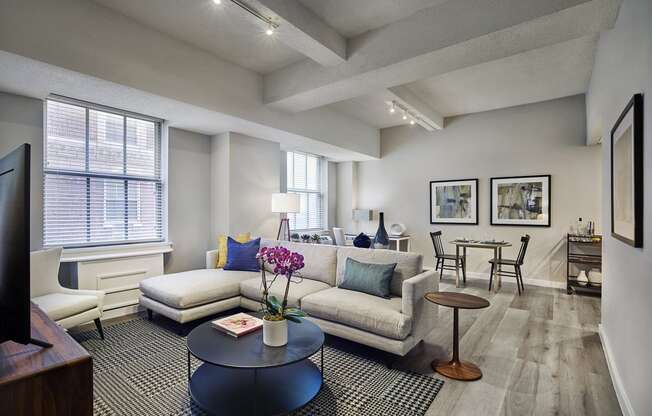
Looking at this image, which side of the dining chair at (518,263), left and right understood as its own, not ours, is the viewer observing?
left

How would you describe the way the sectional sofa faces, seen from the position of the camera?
facing the viewer and to the left of the viewer

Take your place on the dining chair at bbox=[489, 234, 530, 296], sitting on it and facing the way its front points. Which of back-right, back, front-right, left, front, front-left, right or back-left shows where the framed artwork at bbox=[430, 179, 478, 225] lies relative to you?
front-right

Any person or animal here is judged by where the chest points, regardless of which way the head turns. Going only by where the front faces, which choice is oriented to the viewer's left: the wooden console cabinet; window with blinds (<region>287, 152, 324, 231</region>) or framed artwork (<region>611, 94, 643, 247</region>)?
the framed artwork

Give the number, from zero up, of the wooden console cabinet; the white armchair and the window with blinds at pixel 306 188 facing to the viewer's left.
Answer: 0

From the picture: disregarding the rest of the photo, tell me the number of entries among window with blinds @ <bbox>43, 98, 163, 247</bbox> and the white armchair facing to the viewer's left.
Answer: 0

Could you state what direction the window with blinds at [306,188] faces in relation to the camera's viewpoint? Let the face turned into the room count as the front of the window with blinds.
facing the viewer and to the right of the viewer

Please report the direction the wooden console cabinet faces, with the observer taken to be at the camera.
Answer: facing away from the viewer and to the right of the viewer

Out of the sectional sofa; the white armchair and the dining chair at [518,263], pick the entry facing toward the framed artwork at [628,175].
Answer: the white armchair

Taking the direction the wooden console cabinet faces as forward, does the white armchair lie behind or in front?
in front

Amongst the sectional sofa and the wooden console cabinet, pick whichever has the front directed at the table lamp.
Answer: the wooden console cabinet

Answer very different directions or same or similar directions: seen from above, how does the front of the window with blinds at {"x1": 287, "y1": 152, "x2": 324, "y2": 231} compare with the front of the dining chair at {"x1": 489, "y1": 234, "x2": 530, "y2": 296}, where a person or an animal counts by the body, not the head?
very different directions

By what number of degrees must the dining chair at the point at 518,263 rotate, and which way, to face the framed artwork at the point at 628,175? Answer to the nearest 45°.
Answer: approximately 90° to its left

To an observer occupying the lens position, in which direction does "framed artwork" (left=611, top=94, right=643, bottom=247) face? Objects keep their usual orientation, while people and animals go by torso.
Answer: facing to the left of the viewer

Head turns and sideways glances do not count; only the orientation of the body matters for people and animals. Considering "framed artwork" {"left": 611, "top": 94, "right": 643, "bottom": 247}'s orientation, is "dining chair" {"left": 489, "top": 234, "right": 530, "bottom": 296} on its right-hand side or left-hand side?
on its right

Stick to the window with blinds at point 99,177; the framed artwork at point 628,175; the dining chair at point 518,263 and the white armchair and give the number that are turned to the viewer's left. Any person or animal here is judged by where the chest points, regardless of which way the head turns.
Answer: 2

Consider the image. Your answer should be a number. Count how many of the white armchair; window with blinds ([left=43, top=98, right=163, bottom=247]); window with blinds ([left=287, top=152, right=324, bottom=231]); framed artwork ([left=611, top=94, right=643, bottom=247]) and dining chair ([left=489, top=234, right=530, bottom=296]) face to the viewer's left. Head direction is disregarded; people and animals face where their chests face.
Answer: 2
